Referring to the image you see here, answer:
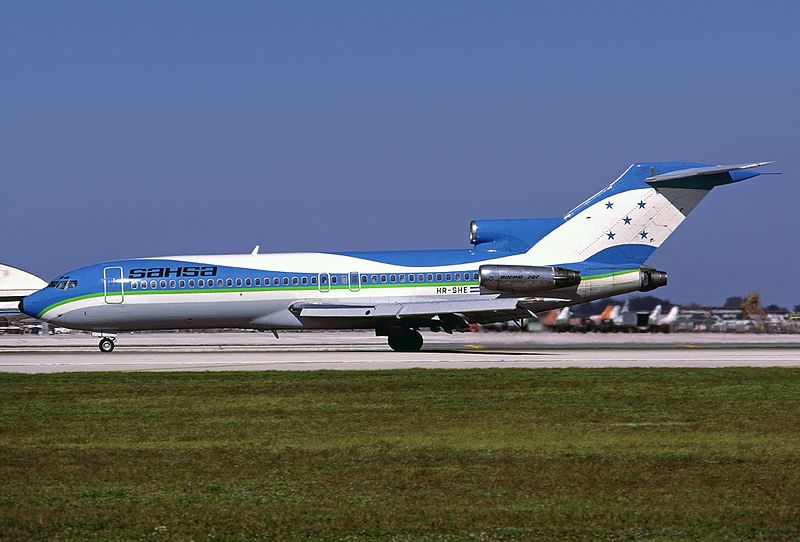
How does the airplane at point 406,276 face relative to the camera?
to the viewer's left
